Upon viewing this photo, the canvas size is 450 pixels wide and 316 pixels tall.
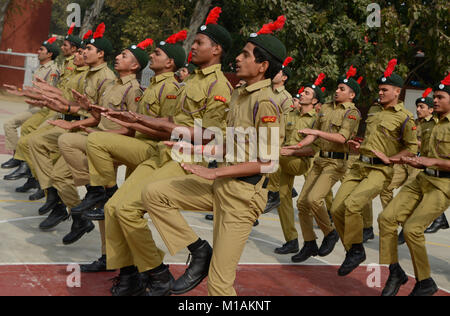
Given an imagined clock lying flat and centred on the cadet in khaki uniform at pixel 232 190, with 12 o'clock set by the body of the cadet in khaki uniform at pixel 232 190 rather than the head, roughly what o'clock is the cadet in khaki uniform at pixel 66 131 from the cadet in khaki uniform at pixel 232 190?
the cadet in khaki uniform at pixel 66 131 is roughly at 2 o'clock from the cadet in khaki uniform at pixel 232 190.

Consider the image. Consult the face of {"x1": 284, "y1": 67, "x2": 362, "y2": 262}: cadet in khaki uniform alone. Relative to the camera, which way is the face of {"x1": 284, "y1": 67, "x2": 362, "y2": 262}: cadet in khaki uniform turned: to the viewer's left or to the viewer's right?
to the viewer's left

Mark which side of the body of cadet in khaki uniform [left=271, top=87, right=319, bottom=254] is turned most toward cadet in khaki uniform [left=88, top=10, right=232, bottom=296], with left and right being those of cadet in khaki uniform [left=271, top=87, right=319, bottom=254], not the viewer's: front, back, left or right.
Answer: front

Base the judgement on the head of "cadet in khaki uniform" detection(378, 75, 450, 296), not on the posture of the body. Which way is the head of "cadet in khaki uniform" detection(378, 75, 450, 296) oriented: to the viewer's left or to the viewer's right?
to the viewer's left

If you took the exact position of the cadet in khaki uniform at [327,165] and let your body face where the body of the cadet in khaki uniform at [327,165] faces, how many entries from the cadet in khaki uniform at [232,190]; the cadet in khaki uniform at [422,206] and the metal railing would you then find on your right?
1

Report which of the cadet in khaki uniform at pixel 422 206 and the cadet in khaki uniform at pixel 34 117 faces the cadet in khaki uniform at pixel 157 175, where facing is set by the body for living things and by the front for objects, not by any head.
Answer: the cadet in khaki uniform at pixel 422 206

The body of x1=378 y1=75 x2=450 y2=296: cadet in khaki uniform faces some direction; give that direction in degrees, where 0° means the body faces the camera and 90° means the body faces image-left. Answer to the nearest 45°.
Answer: approximately 45°

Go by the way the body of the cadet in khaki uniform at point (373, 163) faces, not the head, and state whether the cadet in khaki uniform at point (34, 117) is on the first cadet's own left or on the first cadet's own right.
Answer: on the first cadet's own right

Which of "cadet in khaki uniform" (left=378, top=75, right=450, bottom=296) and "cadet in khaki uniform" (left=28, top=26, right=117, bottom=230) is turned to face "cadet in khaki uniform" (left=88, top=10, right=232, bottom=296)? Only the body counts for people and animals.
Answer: "cadet in khaki uniform" (left=378, top=75, right=450, bottom=296)

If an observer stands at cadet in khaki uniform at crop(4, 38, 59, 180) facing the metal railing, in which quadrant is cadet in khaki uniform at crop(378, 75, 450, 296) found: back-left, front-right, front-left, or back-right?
back-right

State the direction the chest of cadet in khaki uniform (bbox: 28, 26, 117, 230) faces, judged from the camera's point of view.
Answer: to the viewer's left

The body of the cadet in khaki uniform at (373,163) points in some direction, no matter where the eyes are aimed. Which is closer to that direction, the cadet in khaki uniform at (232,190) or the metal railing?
the cadet in khaki uniform

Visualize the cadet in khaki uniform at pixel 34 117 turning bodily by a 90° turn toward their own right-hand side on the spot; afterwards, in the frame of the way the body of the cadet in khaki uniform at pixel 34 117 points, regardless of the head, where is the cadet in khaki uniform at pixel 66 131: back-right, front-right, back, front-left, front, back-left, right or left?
back

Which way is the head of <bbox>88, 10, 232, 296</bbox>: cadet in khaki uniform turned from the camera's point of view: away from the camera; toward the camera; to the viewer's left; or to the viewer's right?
to the viewer's left

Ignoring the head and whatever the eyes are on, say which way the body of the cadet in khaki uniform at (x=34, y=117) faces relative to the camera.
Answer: to the viewer's left

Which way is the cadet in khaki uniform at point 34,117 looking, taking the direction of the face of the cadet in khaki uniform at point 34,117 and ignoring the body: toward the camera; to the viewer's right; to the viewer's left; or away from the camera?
to the viewer's left

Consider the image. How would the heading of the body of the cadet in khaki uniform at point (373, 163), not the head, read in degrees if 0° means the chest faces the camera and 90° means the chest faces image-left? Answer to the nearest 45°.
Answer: approximately 45°

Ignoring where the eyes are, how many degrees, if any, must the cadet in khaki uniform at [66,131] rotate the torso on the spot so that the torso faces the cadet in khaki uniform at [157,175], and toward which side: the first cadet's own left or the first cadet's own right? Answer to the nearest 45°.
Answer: approximately 90° to the first cadet's own left

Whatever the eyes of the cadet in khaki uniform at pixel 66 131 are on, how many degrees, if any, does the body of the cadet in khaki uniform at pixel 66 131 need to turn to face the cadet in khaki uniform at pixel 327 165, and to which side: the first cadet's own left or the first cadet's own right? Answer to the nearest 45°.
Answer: approximately 180°
